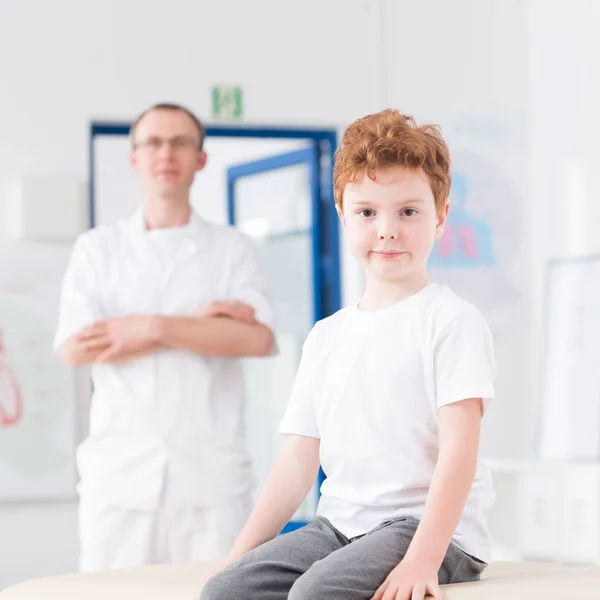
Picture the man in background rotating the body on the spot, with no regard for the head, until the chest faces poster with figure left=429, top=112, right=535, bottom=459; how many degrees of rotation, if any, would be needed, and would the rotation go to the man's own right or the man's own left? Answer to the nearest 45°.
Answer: approximately 135° to the man's own left

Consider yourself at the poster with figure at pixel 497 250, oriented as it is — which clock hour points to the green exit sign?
The green exit sign is roughly at 2 o'clock from the poster with figure.

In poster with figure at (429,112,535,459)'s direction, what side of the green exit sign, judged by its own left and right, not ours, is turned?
left

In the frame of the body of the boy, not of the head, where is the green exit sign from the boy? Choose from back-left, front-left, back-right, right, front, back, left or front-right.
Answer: back-right

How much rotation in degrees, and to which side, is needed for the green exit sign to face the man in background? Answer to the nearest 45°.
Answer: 0° — it already faces them

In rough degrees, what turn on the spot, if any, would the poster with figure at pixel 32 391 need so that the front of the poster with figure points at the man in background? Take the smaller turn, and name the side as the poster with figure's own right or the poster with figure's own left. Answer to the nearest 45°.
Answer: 0° — it already faces them

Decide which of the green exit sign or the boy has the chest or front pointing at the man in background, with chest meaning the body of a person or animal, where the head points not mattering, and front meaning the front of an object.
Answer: the green exit sign

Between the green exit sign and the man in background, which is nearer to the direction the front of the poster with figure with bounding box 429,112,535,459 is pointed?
the man in background

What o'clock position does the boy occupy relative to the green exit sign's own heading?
The boy is roughly at 12 o'clock from the green exit sign.

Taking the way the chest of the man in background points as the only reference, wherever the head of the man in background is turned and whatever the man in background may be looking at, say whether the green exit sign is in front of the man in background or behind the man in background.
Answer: behind
